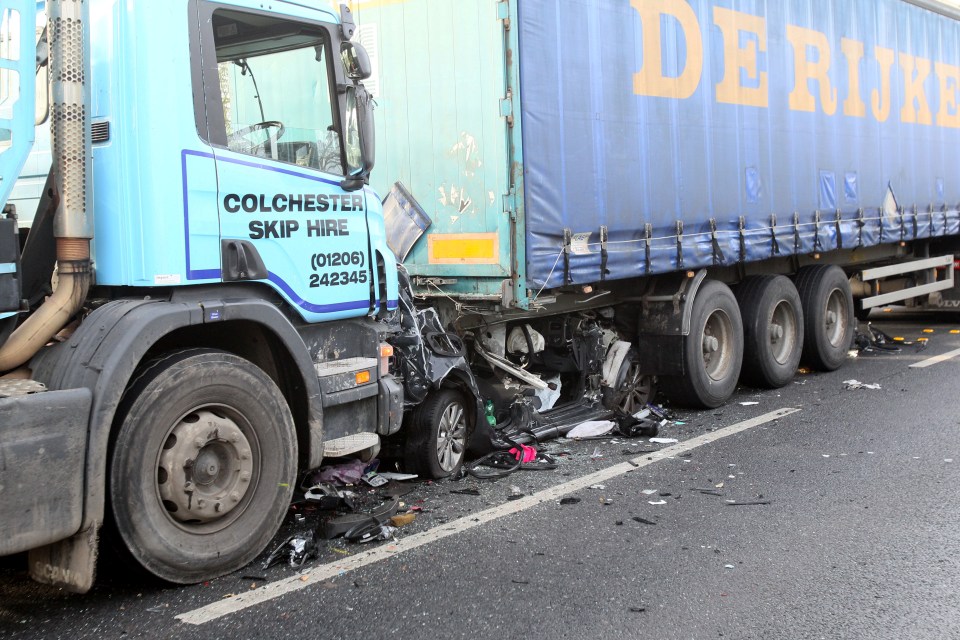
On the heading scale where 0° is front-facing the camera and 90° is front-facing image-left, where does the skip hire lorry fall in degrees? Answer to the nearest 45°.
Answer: approximately 225°
